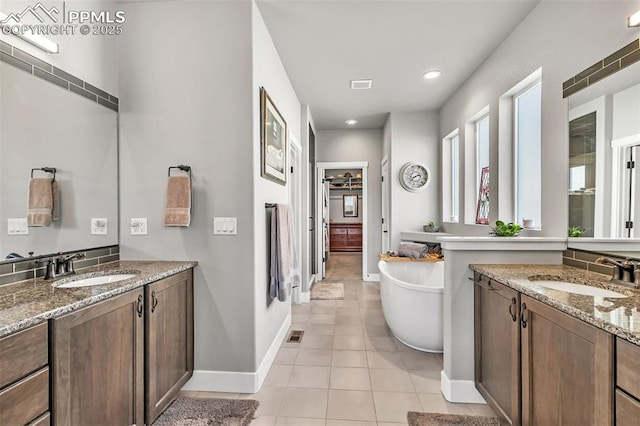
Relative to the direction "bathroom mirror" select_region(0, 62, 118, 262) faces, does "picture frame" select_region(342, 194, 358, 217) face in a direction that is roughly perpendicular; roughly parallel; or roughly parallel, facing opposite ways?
roughly perpendicular

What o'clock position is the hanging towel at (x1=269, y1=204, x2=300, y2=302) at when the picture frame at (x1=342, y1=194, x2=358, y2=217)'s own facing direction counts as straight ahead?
The hanging towel is roughly at 12 o'clock from the picture frame.

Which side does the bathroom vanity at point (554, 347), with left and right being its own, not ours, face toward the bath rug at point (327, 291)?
right

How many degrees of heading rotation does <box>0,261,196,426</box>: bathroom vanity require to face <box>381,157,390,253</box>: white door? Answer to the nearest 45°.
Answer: approximately 90° to its left

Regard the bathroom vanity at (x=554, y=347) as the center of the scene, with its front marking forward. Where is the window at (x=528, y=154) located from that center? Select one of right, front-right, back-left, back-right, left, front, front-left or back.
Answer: back-right

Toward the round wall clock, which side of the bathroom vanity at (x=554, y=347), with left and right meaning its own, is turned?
right

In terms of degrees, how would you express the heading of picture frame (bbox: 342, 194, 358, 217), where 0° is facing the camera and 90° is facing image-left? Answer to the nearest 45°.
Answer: approximately 0°

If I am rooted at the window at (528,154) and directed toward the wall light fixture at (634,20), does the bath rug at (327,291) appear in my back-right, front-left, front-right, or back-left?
back-right
